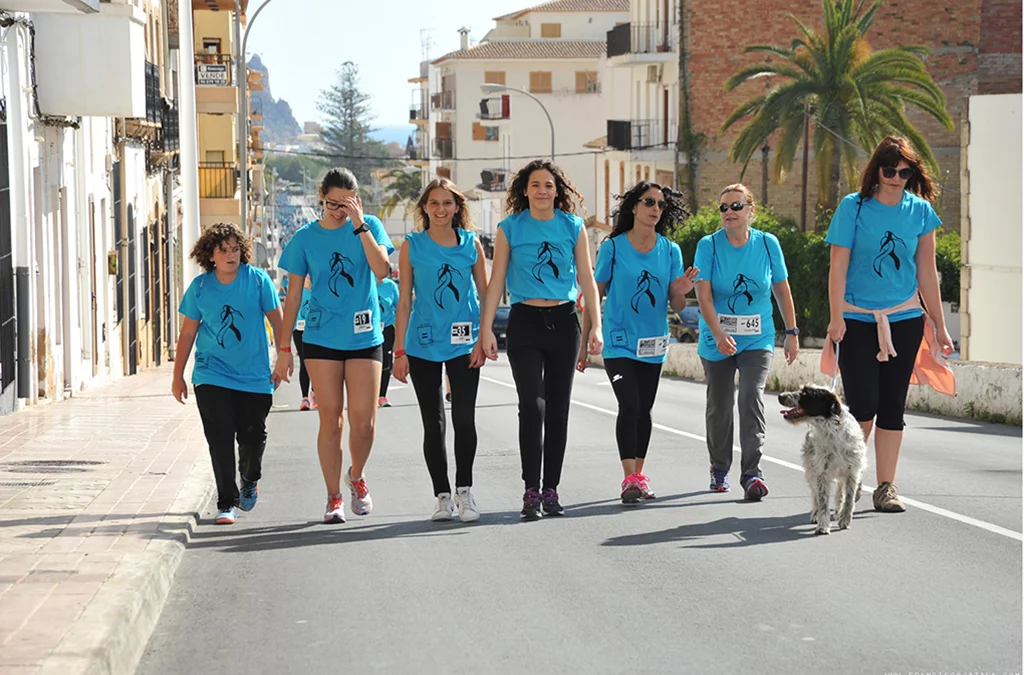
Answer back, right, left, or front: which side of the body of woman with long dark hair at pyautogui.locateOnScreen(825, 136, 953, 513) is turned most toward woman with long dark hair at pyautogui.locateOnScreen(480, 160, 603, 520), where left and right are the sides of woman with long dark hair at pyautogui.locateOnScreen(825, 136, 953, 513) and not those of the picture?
right

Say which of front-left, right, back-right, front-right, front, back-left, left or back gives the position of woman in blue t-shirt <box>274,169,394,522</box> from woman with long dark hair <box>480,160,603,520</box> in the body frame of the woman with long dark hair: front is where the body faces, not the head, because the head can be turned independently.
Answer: right

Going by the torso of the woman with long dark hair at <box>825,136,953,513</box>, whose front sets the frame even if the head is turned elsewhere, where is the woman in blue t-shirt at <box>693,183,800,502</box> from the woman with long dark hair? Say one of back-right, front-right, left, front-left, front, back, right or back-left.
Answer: back-right

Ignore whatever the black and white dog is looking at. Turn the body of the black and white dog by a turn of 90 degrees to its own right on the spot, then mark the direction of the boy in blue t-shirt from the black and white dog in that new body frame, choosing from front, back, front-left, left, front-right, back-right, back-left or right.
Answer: front

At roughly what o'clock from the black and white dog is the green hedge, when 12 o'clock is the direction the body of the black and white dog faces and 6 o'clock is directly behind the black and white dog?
The green hedge is roughly at 6 o'clock from the black and white dog.

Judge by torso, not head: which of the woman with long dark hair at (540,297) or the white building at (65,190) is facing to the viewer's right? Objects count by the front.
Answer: the white building

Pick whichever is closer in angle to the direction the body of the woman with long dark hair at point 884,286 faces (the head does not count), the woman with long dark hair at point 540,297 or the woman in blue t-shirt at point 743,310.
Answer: the woman with long dark hair

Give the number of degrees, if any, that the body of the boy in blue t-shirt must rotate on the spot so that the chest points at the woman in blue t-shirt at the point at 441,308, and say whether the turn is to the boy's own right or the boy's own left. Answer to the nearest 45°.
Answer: approximately 45° to the boy's own left

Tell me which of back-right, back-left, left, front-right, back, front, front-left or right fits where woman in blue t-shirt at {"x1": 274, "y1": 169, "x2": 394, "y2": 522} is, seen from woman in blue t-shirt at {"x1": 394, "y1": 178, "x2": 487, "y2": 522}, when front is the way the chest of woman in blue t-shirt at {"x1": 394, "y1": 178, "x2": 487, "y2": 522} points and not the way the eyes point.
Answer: right

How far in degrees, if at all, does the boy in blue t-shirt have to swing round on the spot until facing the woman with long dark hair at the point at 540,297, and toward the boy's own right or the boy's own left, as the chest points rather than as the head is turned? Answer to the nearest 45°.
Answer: approximately 90° to the boy's own left
